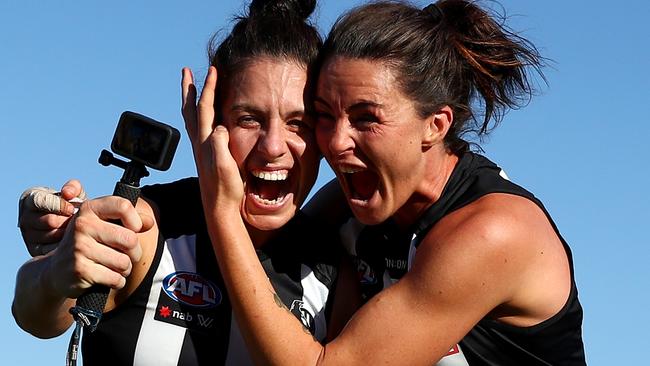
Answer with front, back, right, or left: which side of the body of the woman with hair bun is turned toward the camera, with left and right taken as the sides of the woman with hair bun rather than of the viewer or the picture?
front

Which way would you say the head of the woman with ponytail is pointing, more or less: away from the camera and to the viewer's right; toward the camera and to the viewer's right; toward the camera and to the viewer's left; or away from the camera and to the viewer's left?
toward the camera and to the viewer's left

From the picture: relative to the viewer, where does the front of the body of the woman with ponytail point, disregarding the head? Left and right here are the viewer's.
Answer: facing the viewer and to the left of the viewer
